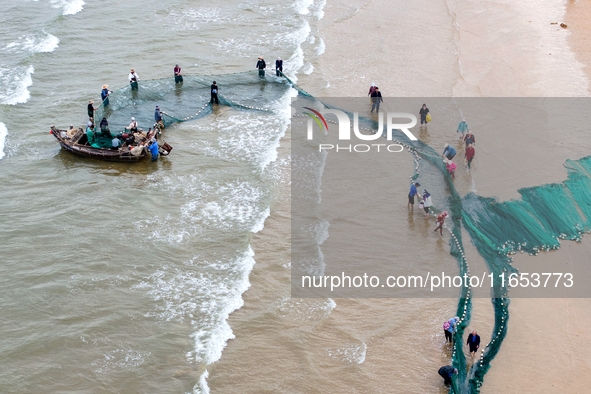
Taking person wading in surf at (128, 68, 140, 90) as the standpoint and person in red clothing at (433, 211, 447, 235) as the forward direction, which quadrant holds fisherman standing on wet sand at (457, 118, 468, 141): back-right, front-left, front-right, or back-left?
front-left

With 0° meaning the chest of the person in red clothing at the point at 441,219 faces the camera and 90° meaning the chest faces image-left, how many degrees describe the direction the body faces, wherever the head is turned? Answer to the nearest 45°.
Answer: approximately 270°

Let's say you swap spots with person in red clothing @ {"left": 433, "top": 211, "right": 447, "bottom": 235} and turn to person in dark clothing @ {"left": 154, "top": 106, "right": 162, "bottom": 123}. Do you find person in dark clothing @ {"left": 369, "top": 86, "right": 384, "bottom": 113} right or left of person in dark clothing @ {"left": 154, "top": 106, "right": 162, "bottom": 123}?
right

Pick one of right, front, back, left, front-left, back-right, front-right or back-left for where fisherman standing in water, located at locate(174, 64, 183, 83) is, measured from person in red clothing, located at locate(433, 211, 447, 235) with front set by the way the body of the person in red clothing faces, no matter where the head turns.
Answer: back-left

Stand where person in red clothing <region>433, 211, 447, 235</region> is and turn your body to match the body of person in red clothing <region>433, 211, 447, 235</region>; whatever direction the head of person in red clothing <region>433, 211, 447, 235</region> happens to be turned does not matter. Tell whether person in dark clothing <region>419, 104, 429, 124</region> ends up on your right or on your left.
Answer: on your left

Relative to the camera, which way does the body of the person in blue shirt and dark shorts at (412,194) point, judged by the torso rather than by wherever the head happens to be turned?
to the viewer's right

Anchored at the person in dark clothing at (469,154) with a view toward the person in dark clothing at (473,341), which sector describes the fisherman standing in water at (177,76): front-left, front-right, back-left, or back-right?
back-right
